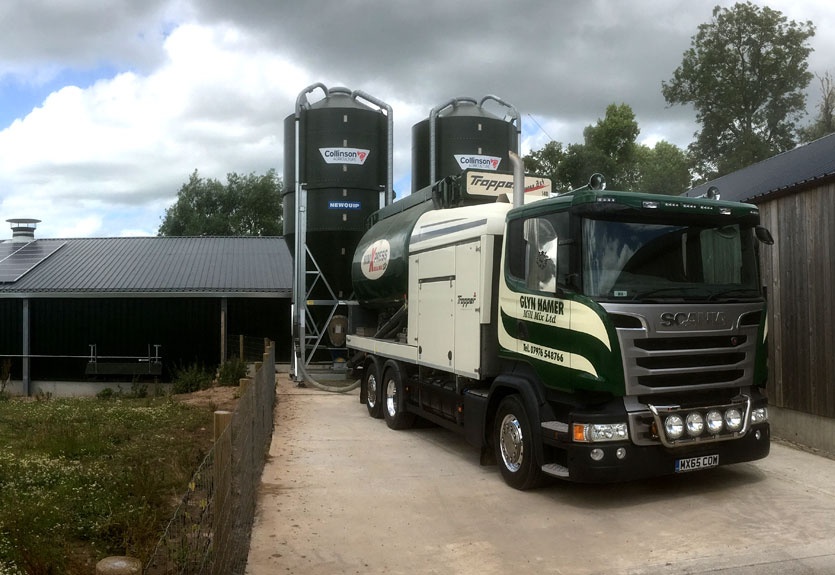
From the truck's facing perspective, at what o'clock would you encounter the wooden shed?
The wooden shed is roughly at 9 o'clock from the truck.

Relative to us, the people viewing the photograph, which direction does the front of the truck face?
facing the viewer and to the right of the viewer

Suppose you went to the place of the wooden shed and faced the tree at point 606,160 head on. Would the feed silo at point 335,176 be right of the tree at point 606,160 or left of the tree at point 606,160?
left

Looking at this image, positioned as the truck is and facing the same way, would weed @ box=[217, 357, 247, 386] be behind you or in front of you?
behind

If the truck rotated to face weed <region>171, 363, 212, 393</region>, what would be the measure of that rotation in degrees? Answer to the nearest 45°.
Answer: approximately 180°

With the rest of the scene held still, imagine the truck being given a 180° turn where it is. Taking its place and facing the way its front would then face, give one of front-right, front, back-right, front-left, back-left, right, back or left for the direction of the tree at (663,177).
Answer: front-right

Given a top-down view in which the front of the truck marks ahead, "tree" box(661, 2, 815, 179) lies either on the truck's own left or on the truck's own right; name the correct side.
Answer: on the truck's own left

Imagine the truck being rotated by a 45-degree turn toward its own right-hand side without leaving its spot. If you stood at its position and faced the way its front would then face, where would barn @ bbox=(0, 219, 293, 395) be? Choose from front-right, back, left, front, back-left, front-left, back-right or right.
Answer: back-right

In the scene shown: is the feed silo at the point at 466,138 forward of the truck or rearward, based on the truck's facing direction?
rearward

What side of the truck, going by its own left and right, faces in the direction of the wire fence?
right
